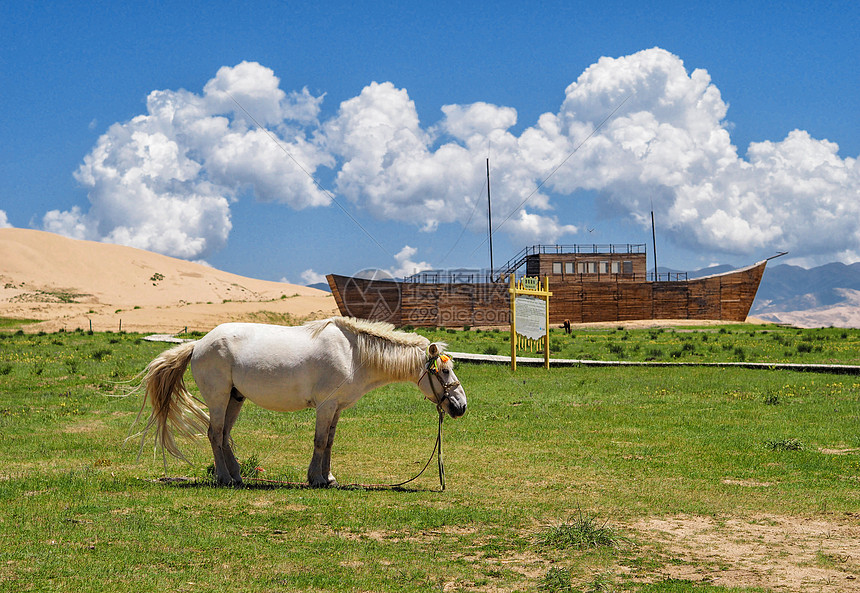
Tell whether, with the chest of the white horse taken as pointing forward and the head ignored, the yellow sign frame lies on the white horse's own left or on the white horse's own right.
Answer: on the white horse's own left

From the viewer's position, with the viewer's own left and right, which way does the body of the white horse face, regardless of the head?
facing to the right of the viewer
